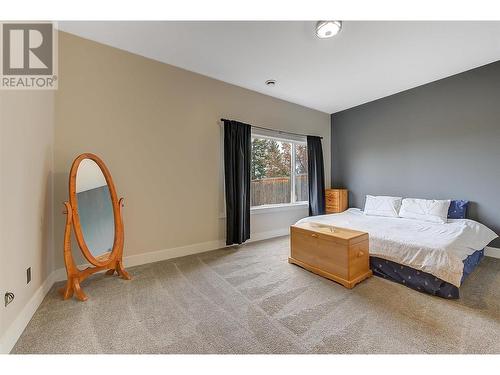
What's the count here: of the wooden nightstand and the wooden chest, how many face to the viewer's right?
0

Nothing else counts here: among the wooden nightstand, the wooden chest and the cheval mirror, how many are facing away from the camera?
0

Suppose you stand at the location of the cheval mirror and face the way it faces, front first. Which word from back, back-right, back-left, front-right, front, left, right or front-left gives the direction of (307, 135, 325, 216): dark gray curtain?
front-left

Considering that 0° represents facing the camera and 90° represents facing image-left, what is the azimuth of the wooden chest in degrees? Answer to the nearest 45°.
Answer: approximately 45°

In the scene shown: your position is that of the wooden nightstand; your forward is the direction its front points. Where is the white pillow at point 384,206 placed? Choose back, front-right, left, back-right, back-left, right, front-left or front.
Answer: left

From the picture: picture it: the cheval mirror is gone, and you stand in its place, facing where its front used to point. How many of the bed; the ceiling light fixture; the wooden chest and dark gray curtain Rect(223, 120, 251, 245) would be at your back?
0

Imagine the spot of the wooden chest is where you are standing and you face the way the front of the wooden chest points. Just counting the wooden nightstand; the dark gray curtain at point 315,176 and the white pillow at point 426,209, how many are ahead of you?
0

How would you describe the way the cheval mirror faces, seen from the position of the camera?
facing the viewer and to the right of the viewer

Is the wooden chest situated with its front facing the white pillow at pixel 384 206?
no

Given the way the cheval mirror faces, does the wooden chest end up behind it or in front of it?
in front

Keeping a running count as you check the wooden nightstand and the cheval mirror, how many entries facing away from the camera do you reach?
0

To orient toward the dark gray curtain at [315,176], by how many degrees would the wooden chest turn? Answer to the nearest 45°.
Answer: approximately 135° to its right

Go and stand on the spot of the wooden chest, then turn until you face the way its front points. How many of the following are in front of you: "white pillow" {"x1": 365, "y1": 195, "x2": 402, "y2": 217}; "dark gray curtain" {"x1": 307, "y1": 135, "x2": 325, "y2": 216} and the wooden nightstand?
0

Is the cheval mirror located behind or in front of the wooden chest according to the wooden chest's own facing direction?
in front
